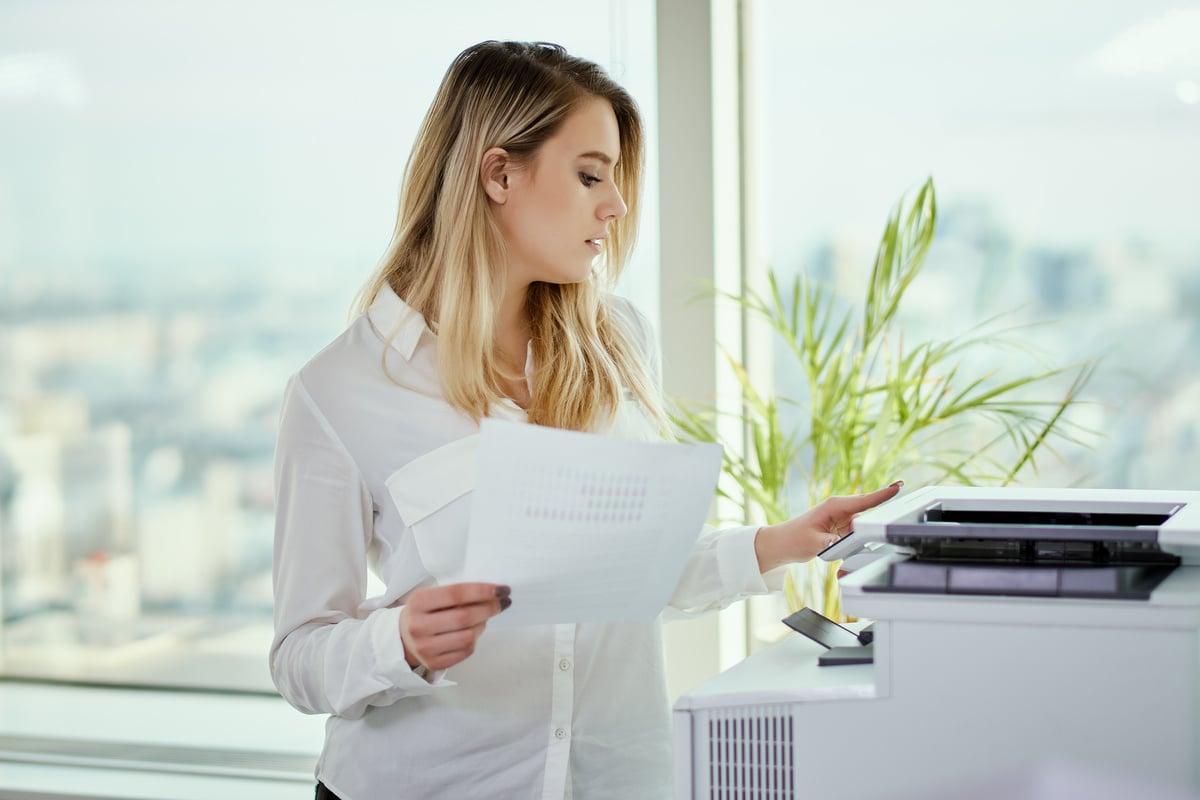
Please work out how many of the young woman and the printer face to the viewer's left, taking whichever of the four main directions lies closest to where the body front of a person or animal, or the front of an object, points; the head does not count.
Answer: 1

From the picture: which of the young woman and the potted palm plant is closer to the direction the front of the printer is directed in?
the young woman

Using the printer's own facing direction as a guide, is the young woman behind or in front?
in front

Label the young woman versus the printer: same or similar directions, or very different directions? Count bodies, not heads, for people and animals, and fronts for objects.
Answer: very different directions

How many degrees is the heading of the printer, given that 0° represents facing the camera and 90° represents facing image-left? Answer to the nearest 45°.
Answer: approximately 90°

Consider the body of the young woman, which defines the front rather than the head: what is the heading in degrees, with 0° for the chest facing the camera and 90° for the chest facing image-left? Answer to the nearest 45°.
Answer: approximately 315°

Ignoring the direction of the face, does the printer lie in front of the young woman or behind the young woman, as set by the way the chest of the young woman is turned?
in front

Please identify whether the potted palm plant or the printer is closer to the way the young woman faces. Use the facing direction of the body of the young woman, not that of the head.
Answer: the printer

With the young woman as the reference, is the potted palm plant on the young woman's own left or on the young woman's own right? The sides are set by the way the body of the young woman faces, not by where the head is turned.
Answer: on the young woman's own left

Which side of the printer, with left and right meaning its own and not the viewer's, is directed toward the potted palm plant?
right

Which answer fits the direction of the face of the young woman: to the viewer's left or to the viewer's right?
to the viewer's right
